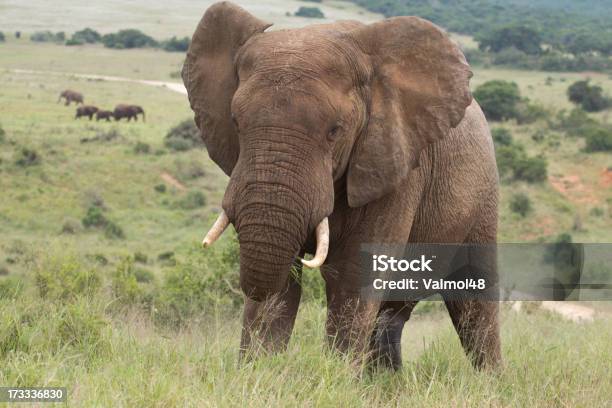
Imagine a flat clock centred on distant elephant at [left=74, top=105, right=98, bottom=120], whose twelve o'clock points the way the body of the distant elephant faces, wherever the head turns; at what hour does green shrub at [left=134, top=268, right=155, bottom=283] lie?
The green shrub is roughly at 9 o'clock from the distant elephant.

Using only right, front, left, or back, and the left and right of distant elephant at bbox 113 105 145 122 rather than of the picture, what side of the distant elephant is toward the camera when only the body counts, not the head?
right

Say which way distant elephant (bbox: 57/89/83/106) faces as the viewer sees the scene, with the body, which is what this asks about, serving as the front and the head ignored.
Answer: to the viewer's left

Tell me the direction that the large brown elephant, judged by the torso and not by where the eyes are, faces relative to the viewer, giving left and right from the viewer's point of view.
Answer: facing the viewer and to the left of the viewer

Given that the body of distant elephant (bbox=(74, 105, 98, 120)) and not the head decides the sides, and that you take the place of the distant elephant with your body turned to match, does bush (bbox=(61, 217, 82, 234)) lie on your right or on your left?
on your left

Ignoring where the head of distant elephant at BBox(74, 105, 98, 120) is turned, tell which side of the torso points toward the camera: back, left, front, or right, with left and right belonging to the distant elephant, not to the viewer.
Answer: left

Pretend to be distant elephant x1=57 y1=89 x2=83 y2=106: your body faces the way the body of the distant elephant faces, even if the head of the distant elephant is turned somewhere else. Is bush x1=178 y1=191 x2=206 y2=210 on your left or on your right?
on your left

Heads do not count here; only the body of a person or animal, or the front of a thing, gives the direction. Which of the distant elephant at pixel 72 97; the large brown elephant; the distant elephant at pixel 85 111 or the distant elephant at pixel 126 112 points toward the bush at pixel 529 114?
the distant elephant at pixel 126 112

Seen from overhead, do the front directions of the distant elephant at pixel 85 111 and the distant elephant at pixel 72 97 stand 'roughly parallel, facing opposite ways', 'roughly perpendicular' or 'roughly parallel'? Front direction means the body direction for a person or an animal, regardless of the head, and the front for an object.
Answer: roughly parallel

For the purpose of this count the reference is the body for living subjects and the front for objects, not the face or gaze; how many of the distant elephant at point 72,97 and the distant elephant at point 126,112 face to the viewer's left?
1

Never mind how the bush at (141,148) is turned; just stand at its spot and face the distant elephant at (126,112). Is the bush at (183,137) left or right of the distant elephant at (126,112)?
right

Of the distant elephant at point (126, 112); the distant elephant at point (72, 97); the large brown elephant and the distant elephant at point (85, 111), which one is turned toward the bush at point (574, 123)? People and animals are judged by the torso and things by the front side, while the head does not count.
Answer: the distant elephant at point (126, 112)

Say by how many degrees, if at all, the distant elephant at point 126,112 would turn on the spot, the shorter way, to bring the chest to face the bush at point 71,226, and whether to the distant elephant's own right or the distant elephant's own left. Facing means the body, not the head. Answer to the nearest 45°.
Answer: approximately 90° to the distant elephant's own right

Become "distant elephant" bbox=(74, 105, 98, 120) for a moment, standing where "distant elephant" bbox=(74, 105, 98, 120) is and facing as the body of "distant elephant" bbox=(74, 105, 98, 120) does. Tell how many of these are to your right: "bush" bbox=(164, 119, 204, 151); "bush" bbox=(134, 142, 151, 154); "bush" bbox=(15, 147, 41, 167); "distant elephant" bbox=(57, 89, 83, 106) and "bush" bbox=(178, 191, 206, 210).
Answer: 1

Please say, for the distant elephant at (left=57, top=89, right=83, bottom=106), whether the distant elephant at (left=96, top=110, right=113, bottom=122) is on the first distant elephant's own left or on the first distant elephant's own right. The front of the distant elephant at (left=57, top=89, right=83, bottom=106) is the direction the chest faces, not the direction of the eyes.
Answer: on the first distant elephant's own left

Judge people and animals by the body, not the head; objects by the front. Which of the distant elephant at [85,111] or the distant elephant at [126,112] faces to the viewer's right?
the distant elephant at [126,112]
